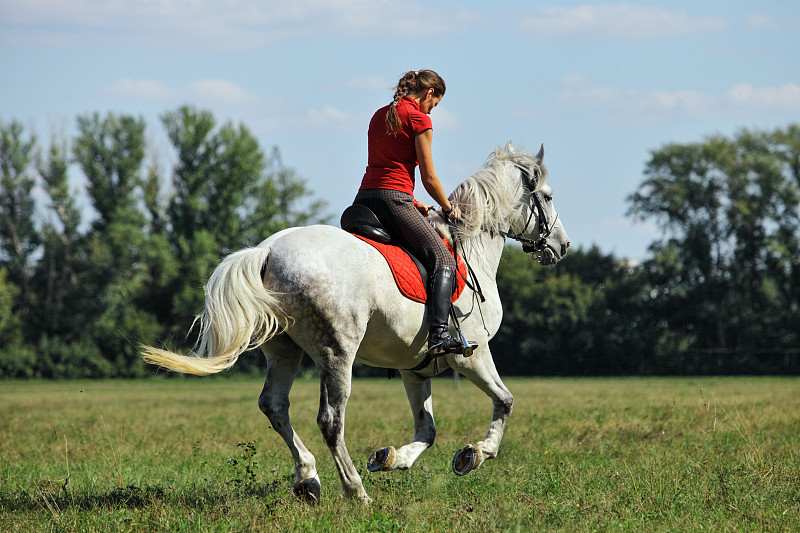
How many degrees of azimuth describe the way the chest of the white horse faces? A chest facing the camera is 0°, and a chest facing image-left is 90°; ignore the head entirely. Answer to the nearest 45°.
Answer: approximately 225°

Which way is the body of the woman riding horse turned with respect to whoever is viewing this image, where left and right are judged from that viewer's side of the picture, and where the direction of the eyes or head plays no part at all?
facing away from the viewer and to the right of the viewer

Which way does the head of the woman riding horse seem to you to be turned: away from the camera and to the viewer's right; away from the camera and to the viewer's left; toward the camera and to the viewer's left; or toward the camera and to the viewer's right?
away from the camera and to the viewer's right
